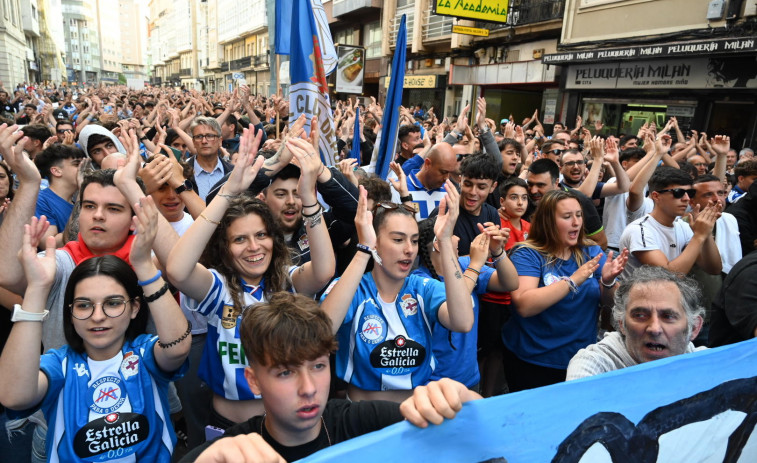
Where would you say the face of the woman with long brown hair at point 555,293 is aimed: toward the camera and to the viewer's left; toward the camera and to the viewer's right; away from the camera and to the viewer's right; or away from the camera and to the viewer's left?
toward the camera and to the viewer's right

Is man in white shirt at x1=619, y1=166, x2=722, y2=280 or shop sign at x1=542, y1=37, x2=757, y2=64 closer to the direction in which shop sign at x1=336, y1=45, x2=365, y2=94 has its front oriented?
the man in white shirt

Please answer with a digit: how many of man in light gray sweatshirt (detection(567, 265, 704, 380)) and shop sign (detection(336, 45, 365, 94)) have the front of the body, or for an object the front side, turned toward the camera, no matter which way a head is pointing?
2

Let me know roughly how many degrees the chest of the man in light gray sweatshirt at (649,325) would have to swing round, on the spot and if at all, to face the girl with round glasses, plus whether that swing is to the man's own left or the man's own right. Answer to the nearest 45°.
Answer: approximately 45° to the man's own right

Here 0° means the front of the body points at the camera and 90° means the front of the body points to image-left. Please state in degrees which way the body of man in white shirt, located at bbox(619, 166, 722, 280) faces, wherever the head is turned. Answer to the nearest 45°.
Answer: approximately 315°

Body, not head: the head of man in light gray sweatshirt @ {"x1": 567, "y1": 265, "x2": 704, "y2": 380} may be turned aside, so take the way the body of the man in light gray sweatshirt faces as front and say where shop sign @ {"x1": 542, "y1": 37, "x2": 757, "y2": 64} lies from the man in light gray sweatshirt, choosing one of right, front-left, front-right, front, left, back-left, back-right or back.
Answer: back

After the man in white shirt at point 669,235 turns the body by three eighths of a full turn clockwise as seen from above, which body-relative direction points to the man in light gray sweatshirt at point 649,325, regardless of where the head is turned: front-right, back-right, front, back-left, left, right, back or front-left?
left

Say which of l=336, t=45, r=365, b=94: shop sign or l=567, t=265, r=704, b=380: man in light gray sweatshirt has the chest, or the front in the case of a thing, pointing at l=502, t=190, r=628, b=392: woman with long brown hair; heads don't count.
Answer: the shop sign

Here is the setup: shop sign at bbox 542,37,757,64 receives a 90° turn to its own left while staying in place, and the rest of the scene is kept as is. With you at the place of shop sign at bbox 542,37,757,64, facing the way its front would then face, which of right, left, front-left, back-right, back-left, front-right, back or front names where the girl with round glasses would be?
front-right

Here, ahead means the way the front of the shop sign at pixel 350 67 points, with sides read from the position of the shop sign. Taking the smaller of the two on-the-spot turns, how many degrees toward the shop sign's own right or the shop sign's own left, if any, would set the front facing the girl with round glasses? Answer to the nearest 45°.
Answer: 0° — it already faces them

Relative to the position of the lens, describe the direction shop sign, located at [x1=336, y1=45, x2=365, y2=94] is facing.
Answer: facing the viewer

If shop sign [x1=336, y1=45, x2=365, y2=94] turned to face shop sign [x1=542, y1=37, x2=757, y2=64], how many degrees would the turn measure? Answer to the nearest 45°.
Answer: approximately 90° to its left

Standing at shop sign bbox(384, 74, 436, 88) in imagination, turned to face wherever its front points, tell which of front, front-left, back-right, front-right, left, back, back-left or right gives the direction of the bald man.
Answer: front-left

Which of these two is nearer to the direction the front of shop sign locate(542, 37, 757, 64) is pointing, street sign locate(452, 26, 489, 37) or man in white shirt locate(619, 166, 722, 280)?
the man in white shirt

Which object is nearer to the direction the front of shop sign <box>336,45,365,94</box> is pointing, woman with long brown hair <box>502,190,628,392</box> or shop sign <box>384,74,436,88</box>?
the woman with long brown hair

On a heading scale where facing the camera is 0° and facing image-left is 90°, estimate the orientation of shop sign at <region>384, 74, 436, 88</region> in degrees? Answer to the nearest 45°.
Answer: approximately 45°

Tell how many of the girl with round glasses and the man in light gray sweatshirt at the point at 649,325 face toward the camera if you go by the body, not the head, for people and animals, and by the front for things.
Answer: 2

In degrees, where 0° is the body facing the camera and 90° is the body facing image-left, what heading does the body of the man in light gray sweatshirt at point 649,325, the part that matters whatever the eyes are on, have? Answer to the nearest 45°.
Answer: approximately 0°
